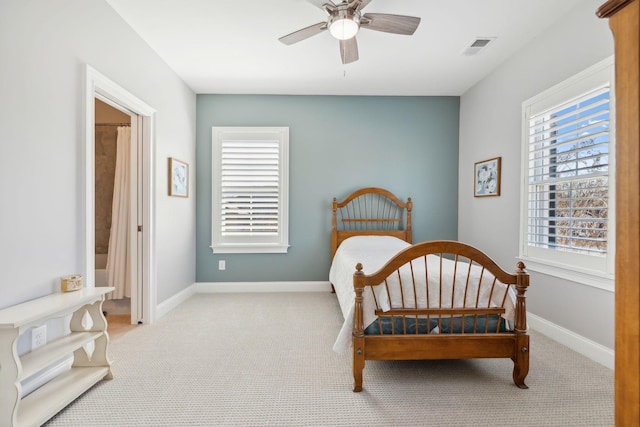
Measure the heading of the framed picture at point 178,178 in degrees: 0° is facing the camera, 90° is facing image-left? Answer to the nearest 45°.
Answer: approximately 315°

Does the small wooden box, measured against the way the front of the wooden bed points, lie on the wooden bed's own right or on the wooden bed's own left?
on the wooden bed's own right

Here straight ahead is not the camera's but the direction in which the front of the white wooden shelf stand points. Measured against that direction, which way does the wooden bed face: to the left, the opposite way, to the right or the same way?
to the right

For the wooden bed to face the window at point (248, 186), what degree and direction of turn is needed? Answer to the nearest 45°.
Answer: approximately 135° to its right

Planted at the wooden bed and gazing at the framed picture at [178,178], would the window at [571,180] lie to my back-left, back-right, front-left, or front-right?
back-right

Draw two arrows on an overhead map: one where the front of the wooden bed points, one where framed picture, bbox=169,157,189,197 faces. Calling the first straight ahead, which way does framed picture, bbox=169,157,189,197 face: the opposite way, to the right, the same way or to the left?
to the left

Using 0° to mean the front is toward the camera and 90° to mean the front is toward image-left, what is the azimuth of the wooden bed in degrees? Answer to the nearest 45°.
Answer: approximately 0°

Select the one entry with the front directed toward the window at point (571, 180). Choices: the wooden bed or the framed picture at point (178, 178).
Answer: the framed picture

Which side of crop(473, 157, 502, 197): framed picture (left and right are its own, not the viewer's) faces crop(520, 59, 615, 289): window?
left

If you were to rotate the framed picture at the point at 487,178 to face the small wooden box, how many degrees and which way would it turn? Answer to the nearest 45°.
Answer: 0° — it already faces it

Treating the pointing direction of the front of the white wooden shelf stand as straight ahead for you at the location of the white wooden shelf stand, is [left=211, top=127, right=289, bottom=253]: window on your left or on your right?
on your left
